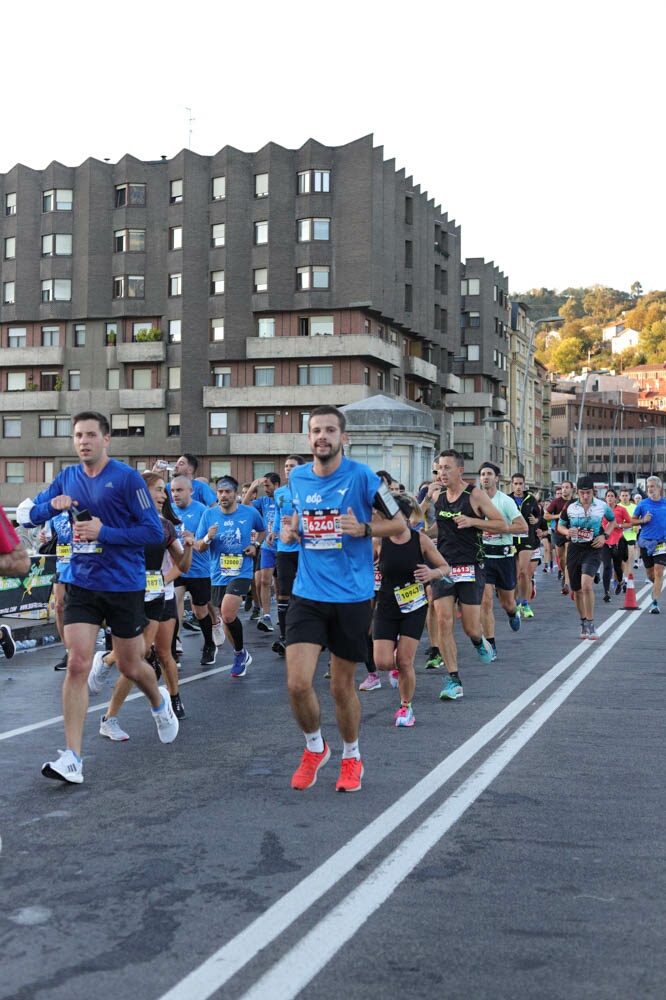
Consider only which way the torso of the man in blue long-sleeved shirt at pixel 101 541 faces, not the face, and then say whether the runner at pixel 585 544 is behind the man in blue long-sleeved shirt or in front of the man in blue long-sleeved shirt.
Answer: behind

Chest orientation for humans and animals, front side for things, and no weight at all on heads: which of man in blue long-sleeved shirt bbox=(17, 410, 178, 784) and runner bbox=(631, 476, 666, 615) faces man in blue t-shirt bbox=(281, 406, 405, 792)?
the runner

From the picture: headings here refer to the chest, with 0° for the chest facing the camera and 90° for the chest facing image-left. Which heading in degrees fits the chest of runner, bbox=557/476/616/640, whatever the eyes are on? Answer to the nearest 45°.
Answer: approximately 0°

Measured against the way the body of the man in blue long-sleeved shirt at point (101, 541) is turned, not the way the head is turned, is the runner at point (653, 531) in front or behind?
behind

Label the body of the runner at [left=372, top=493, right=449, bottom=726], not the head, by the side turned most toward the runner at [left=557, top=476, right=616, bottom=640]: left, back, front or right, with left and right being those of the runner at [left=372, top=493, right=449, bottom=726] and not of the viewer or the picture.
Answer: back

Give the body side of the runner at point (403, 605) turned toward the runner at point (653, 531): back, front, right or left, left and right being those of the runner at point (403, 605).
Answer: back

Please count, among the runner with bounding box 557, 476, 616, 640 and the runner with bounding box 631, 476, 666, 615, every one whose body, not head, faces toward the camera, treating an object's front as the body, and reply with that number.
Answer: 2

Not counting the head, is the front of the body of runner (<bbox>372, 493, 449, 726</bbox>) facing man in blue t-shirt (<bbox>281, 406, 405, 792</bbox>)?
yes

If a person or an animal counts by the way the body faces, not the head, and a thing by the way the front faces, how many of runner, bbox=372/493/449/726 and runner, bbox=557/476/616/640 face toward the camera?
2
